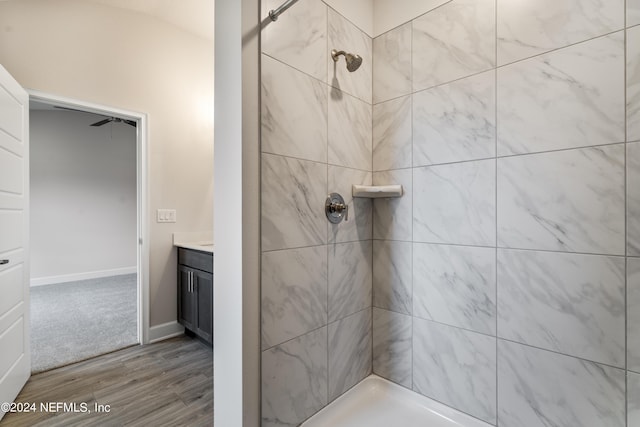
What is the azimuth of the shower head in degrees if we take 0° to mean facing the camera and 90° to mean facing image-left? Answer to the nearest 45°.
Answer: approximately 315°

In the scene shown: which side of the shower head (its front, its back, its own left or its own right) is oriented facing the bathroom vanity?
back

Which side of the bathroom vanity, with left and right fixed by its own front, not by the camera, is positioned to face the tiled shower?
left

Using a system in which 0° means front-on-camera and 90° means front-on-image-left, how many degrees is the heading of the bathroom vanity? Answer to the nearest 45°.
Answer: approximately 45°

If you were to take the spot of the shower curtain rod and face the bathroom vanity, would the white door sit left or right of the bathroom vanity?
left

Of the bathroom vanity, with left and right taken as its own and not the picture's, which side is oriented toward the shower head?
left

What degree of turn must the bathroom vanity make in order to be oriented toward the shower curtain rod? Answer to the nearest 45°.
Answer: approximately 45° to its left
